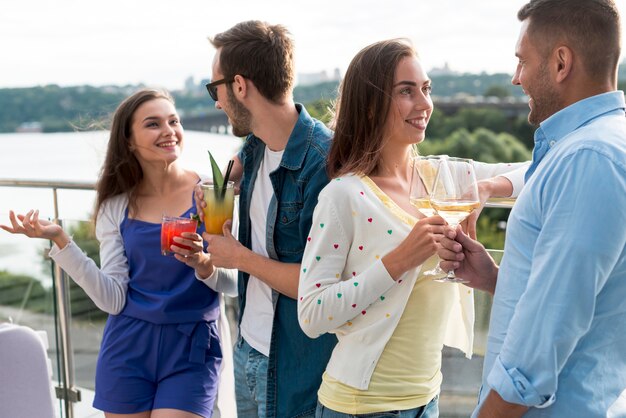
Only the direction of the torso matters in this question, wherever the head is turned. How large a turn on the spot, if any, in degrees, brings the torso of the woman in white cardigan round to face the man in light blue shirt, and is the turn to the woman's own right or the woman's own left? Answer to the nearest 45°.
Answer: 0° — they already face them

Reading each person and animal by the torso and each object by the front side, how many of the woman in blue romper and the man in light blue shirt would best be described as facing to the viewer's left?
1

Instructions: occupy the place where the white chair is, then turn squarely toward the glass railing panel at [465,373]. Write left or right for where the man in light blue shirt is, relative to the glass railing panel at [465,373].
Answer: right

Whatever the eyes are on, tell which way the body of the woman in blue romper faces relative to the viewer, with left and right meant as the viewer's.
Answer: facing the viewer and to the right of the viewer

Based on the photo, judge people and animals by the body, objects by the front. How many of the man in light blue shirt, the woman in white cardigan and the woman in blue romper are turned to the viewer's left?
1

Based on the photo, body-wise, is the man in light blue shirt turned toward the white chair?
yes

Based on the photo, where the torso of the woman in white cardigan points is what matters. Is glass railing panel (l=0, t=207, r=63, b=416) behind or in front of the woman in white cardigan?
behind

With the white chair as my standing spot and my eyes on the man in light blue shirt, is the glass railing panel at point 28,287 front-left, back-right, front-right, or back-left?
back-left

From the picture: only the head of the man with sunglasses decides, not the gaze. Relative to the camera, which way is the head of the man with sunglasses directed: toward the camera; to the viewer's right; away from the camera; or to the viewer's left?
to the viewer's left

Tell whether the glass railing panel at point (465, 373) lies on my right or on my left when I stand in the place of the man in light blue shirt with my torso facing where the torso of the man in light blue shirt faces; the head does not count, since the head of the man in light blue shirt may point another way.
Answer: on my right

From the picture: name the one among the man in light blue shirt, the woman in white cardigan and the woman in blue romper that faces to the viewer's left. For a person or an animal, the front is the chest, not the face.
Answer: the man in light blue shirt

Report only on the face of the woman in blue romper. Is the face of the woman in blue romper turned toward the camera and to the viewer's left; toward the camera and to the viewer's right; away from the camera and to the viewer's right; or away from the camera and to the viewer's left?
toward the camera and to the viewer's right

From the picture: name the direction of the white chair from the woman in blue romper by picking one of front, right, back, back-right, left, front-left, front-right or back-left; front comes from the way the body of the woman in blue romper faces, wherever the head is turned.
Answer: right

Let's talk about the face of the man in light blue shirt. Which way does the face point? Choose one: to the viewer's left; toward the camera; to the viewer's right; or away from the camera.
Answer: to the viewer's left

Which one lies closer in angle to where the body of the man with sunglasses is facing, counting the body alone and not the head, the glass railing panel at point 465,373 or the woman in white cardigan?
the woman in white cardigan

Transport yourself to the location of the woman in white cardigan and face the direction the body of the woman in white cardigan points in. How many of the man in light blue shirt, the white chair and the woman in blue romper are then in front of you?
1
